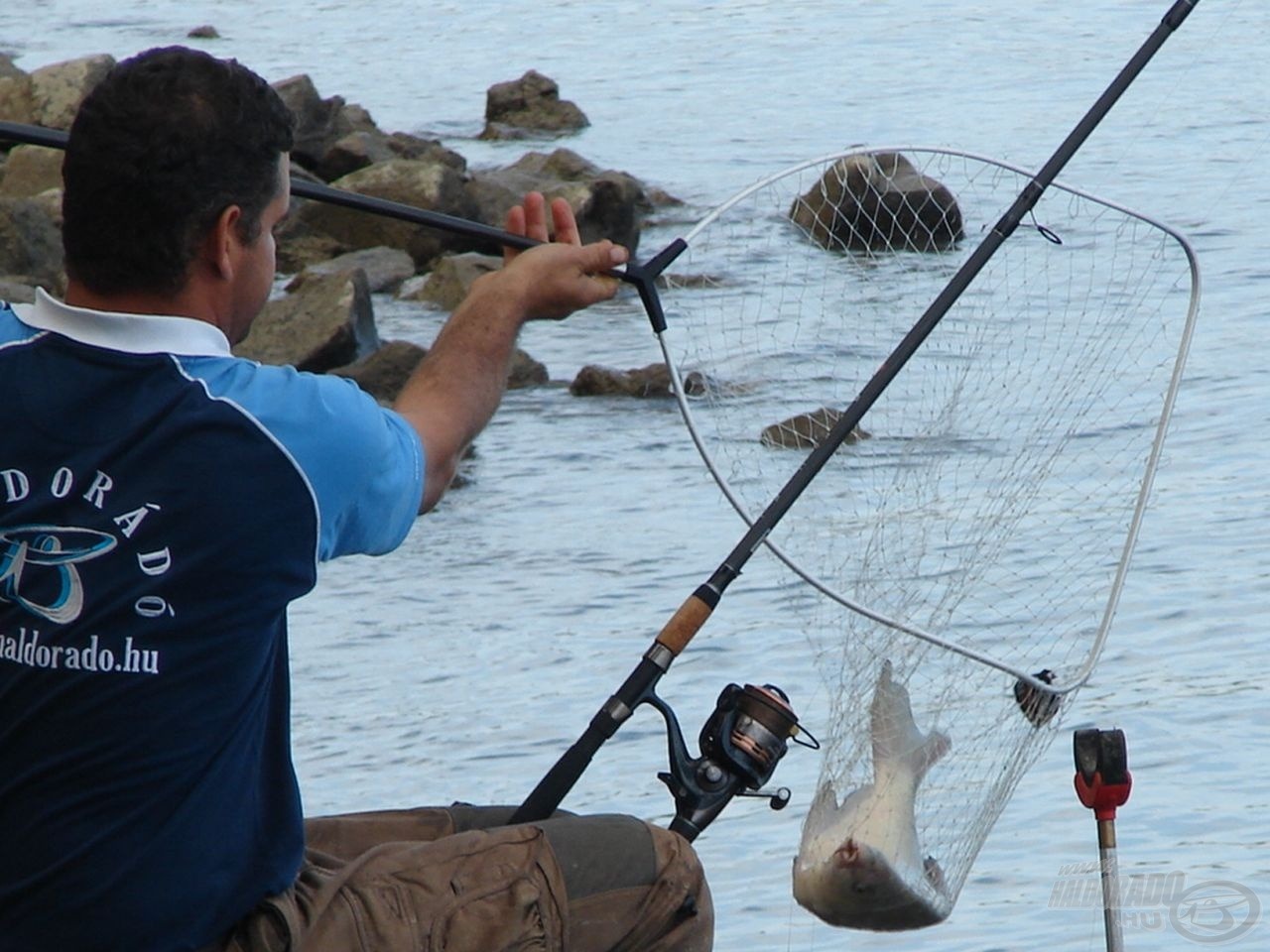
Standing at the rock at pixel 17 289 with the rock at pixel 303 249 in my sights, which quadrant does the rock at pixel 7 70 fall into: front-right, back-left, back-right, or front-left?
front-left

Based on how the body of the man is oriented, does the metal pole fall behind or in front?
in front

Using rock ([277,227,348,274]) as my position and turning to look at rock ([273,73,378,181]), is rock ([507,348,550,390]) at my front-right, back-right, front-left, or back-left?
back-right

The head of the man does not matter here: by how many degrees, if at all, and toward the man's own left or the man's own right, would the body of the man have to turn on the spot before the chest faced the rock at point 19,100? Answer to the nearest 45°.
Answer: approximately 45° to the man's own left

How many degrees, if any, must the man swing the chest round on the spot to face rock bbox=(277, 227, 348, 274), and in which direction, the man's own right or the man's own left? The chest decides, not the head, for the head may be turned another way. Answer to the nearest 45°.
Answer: approximately 45° to the man's own left

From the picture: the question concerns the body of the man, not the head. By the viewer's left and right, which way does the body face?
facing away from the viewer and to the right of the viewer

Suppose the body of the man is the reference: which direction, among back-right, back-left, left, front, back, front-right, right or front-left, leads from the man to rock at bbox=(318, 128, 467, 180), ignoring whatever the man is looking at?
front-left

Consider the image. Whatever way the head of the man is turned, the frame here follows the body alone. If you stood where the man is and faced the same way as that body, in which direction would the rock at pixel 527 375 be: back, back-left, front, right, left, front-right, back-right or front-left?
front-left

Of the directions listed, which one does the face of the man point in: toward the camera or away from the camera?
away from the camera

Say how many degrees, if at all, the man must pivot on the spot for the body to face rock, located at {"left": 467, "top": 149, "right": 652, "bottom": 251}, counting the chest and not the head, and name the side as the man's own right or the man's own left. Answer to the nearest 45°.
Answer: approximately 45° to the man's own left

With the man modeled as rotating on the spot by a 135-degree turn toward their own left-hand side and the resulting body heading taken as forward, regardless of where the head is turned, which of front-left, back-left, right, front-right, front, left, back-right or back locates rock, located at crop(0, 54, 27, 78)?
right

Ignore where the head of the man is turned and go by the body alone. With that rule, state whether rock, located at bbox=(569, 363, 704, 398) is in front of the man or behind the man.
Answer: in front
